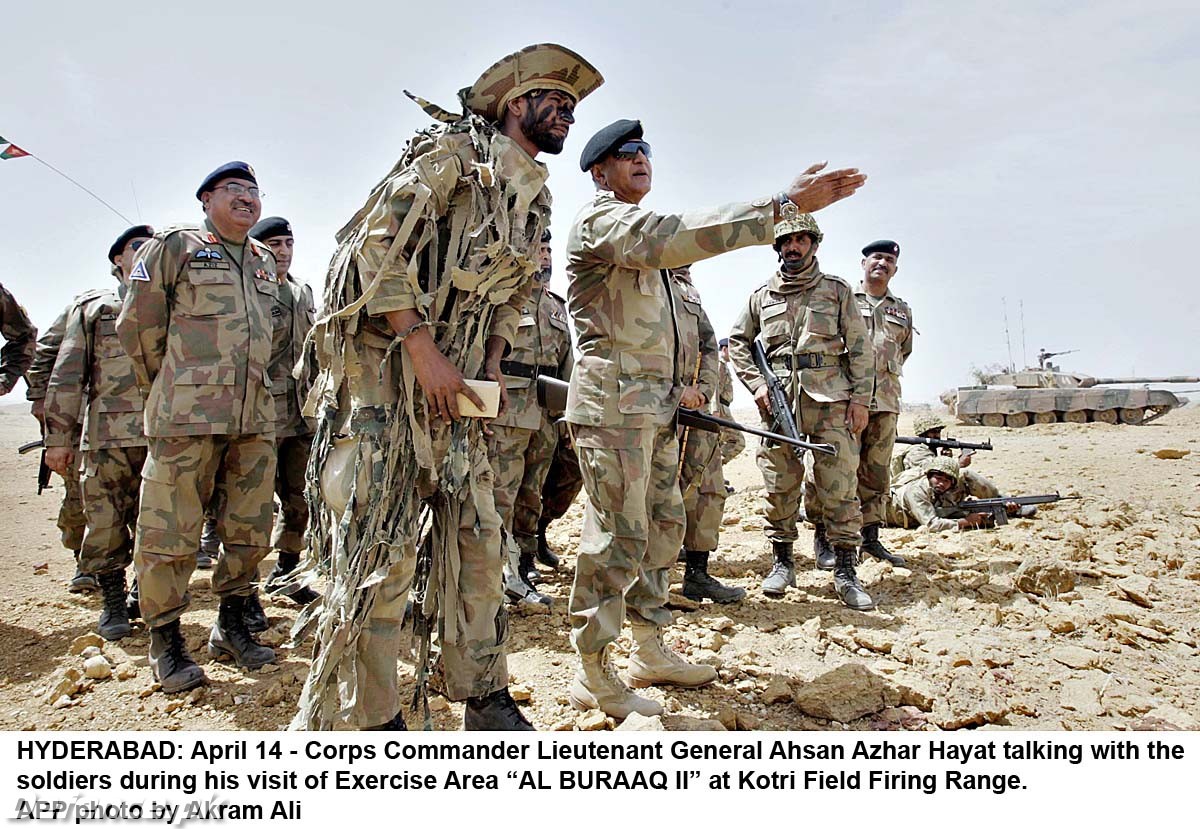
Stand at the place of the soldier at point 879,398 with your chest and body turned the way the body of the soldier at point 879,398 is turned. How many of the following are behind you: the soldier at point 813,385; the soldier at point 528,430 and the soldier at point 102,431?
0

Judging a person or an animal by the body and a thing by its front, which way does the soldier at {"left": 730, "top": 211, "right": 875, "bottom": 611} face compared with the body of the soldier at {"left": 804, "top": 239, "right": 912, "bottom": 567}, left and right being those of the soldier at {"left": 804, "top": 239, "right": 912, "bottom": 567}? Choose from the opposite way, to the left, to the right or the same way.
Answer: the same way

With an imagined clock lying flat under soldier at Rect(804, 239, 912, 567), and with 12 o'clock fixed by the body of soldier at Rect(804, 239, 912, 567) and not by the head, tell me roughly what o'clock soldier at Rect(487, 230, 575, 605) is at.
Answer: soldier at Rect(487, 230, 575, 605) is roughly at 2 o'clock from soldier at Rect(804, 239, 912, 567).

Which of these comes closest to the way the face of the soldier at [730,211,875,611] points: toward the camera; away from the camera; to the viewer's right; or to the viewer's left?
toward the camera

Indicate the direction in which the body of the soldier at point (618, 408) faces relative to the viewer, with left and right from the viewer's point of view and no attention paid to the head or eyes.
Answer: facing the viewer and to the right of the viewer

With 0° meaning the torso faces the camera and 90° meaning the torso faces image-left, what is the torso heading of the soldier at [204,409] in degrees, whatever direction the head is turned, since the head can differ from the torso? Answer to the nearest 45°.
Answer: approximately 315°

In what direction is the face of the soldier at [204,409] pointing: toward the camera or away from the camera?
toward the camera

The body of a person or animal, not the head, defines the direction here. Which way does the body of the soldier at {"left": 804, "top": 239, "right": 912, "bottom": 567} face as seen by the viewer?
toward the camera

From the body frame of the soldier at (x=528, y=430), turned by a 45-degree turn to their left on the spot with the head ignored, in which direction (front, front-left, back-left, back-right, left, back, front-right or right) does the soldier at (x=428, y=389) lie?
right

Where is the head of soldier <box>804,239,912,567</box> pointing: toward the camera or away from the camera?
toward the camera

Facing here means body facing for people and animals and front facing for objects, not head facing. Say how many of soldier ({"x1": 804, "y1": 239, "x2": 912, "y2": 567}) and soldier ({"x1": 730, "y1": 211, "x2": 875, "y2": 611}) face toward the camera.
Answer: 2

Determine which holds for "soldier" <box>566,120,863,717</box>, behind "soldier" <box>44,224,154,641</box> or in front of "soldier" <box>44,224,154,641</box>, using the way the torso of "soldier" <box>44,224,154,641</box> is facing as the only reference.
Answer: in front

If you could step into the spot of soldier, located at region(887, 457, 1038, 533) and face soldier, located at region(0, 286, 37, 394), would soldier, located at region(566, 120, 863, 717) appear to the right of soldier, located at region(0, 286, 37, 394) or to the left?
left

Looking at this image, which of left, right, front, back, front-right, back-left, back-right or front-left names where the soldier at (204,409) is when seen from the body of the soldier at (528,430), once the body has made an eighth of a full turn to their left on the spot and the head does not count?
back-right

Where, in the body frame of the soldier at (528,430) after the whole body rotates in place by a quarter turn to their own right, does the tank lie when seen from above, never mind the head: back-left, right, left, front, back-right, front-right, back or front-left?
back

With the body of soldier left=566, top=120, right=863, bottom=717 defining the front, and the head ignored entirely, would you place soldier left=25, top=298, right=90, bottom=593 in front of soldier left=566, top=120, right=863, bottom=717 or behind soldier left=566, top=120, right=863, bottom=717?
behind

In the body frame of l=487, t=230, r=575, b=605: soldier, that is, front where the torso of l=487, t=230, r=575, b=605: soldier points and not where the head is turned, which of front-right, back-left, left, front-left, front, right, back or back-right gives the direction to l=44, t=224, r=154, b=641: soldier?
back-right

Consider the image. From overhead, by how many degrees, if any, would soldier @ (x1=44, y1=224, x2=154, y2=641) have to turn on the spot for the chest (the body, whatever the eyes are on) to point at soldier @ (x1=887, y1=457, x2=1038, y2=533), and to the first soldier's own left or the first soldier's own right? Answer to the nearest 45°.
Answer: approximately 45° to the first soldier's own left
